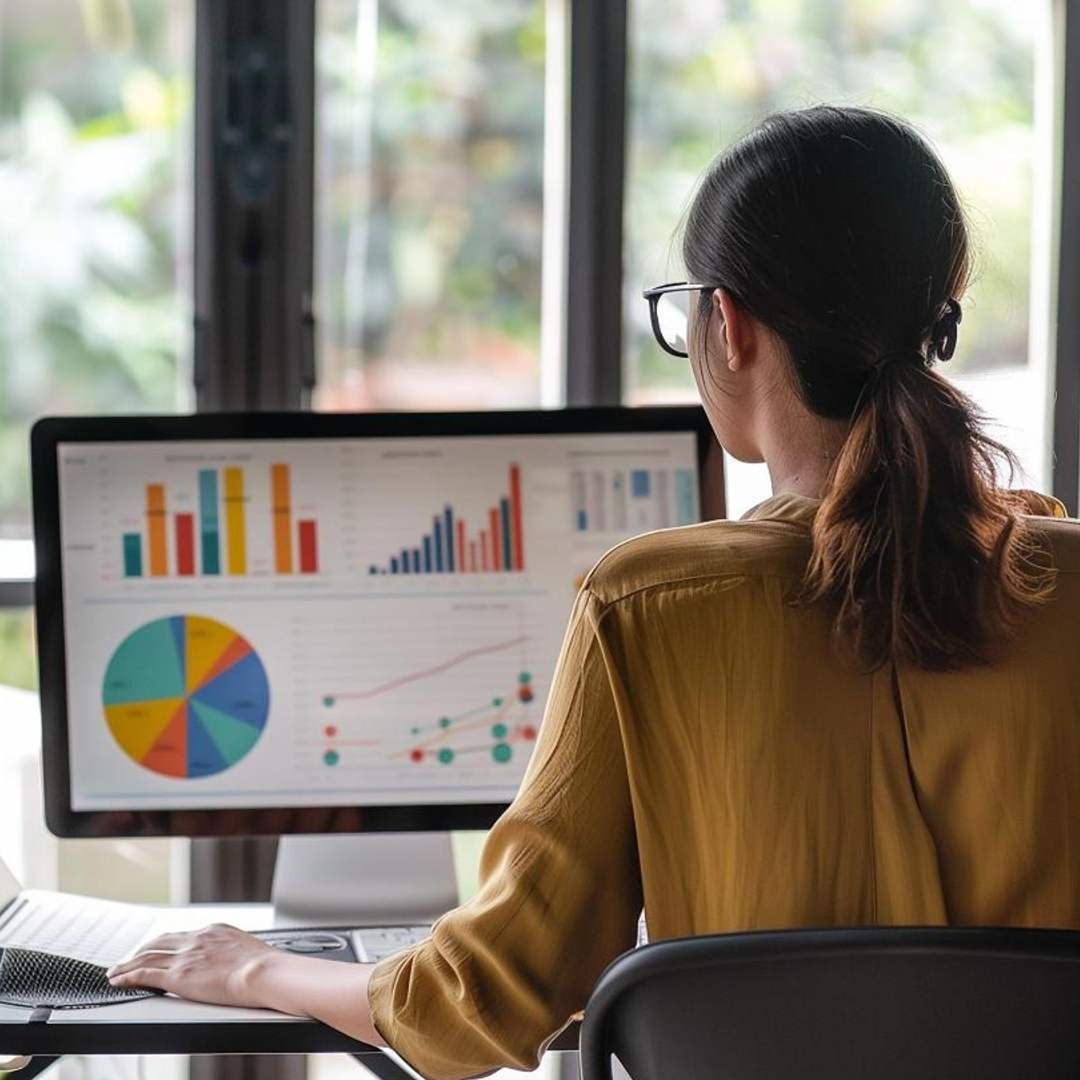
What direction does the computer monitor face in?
toward the camera

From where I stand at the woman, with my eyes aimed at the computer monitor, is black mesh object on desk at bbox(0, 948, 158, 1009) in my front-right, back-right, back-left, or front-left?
front-left

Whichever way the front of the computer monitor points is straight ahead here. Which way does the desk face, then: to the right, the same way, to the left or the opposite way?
the same way

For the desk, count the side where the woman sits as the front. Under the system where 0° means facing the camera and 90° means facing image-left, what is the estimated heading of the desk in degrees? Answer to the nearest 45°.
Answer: approximately 0°

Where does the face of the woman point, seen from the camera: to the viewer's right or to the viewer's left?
to the viewer's left

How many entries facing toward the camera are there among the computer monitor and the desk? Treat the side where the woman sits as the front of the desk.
2
